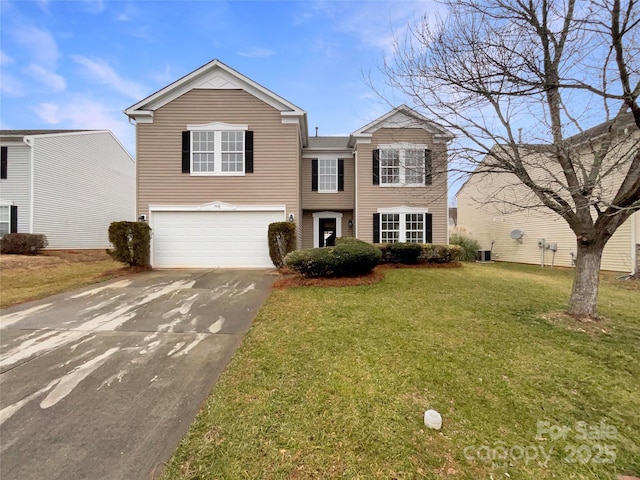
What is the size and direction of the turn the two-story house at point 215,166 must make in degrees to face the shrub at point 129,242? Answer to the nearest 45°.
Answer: approximately 45° to its right

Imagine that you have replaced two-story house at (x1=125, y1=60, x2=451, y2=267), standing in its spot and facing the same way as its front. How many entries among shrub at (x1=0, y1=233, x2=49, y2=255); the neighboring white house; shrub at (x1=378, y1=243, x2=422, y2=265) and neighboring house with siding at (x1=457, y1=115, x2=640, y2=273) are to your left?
2

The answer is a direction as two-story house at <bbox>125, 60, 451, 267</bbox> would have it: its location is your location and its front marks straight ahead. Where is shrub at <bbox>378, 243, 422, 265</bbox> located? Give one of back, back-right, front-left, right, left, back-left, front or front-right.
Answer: left

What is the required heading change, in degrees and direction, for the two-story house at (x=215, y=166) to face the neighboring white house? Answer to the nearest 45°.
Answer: approximately 135° to its right

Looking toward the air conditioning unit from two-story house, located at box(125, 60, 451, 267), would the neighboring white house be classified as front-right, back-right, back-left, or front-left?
back-left

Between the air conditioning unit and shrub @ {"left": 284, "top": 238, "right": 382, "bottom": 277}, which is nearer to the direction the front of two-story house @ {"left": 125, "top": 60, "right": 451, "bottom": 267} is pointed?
the shrub

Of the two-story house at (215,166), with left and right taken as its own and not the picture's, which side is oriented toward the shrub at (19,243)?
right

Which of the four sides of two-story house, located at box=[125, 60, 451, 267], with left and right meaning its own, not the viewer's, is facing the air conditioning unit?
left

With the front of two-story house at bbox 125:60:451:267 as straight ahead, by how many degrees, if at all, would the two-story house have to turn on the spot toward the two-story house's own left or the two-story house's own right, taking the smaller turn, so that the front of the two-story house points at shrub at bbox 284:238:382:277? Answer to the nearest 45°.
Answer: approximately 45° to the two-story house's own left

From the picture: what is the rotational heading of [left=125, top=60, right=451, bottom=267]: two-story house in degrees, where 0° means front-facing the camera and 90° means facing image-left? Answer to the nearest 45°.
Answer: approximately 0°

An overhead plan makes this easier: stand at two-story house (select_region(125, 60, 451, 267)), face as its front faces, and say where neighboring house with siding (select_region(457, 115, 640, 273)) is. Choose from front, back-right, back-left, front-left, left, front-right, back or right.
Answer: left
